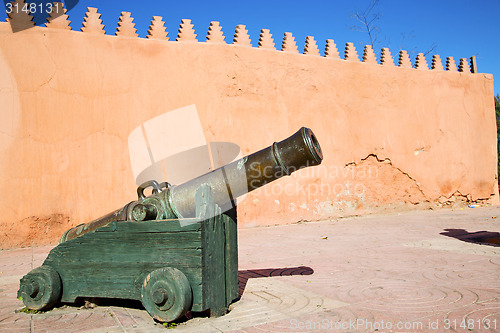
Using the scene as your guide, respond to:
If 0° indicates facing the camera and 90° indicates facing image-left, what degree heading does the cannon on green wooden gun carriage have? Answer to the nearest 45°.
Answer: approximately 315°
